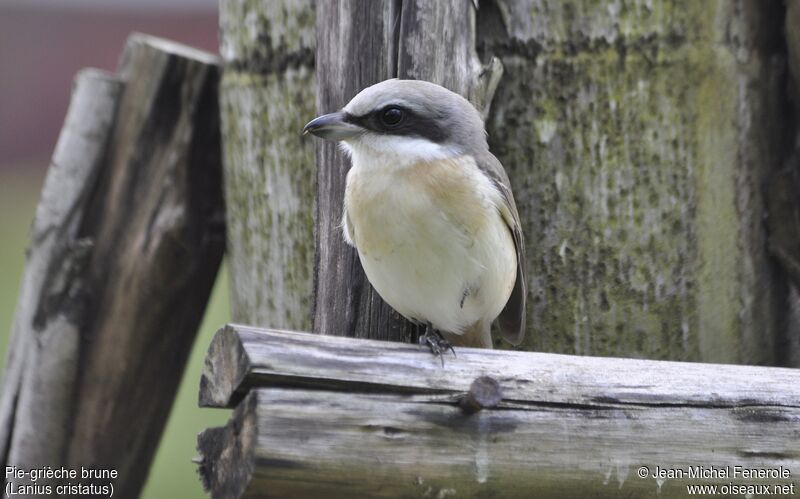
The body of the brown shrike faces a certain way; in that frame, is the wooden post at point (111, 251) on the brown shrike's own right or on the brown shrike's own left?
on the brown shrike's own right

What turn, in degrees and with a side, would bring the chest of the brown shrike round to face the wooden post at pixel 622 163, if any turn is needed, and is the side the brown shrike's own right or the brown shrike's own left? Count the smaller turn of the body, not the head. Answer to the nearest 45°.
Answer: approximately 180°

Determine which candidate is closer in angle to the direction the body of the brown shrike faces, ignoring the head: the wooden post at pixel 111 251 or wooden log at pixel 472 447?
the wooden log

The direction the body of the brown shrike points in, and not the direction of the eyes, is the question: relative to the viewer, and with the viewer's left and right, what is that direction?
facing the viewer and to the left of the viewer

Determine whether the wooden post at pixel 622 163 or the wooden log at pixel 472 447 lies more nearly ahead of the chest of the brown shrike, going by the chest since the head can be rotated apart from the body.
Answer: the wooden log
